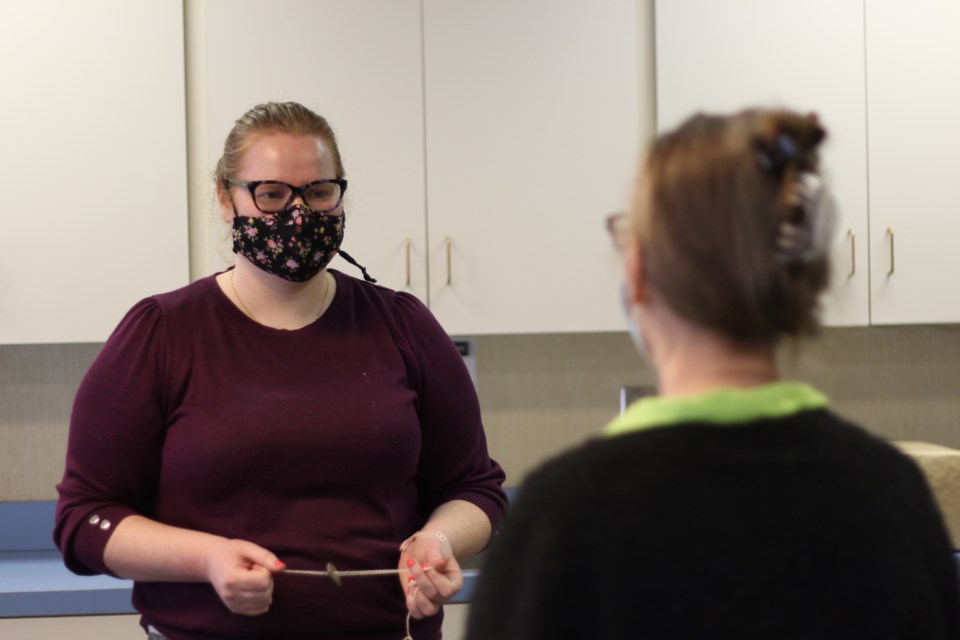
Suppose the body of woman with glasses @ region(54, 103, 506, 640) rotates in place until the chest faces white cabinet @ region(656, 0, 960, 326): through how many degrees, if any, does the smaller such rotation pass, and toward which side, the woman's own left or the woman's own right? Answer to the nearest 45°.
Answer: approximately 135° to the woman's own left

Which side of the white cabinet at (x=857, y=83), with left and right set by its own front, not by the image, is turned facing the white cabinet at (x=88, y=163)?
right

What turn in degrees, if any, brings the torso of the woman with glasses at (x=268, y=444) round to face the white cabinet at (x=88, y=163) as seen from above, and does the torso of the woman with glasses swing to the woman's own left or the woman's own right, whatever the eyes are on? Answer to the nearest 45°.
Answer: approximately 180°

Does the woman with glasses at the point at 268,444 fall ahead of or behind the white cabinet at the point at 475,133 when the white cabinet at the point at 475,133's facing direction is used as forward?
ahead

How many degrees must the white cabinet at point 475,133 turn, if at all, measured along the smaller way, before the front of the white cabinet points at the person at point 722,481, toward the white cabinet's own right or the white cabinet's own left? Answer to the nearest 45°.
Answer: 0° — it already faces them

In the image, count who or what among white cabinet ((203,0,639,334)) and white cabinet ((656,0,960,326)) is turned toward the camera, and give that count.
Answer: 2

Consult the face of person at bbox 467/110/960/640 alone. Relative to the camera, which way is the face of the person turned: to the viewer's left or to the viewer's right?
to the viewer's left

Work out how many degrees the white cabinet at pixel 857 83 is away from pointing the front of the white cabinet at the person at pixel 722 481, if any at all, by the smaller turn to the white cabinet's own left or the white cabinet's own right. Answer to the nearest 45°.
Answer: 0° — it already faces them
